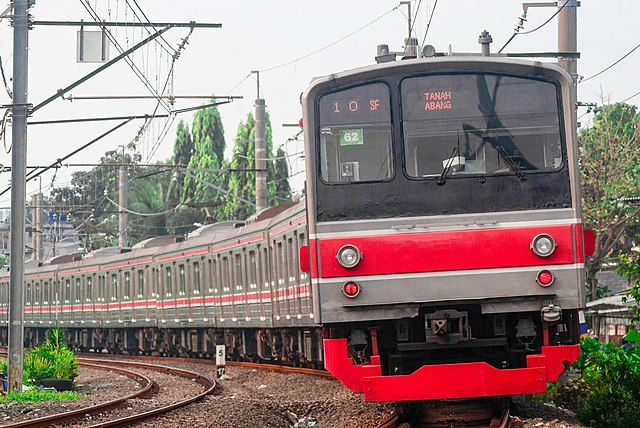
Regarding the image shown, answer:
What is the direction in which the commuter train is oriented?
toward the camera

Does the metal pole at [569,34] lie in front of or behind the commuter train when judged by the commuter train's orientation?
behind

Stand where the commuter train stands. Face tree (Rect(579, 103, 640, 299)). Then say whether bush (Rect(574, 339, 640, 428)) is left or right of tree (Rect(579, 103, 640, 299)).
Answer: right

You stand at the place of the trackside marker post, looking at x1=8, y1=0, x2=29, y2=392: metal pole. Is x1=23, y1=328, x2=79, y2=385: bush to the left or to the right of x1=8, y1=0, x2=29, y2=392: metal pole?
right

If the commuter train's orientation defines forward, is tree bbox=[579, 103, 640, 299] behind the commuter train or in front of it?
behind

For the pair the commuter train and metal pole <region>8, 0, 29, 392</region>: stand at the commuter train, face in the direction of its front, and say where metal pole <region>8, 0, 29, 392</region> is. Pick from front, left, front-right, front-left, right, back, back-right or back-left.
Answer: front-right

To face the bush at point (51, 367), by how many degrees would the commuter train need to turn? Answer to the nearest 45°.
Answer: approximately 135° to its right
